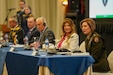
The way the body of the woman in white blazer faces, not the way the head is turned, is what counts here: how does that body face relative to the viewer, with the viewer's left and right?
facing the viewer and to the left of the viewer

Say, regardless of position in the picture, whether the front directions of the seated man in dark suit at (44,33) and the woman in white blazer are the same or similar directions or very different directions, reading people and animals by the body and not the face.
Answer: same or similar directions

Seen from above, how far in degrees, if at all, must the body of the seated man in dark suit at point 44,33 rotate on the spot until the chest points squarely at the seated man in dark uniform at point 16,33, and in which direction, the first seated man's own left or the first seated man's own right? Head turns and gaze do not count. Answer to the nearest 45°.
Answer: approximately 90° to the first seated man's own right

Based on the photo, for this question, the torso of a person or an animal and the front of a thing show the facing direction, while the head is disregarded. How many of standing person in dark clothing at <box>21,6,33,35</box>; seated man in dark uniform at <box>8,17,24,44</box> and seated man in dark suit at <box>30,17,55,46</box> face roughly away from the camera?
0

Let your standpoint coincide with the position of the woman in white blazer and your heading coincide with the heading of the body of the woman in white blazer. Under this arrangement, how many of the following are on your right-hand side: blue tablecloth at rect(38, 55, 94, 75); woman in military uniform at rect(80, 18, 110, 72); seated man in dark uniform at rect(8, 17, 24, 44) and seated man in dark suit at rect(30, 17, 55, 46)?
2

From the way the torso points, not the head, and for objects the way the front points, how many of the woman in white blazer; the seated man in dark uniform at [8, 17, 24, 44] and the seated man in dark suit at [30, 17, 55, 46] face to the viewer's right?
0

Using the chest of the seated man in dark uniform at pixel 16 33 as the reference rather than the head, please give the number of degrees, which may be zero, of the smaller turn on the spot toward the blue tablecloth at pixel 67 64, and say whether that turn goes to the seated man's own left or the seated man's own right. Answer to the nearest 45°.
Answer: approximately 45° to the seated man's own left

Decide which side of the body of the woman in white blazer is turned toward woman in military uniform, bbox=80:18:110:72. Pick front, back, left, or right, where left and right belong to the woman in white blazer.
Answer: left

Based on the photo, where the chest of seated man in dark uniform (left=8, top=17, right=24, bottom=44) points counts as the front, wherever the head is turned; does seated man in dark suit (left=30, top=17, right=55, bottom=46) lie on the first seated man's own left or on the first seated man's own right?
on the first seated man's own left

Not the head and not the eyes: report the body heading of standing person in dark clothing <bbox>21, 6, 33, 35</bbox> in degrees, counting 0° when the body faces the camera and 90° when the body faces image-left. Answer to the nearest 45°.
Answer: approximately 315°

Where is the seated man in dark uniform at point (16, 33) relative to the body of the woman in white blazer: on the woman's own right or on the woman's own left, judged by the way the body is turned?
on the woman's own right

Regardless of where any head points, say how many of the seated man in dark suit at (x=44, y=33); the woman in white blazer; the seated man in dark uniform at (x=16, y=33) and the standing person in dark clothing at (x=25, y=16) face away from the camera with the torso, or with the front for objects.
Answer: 0
